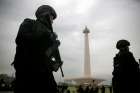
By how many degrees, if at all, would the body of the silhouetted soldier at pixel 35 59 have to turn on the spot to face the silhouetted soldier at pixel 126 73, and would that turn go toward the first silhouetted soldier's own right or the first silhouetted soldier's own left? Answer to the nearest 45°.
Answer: approximately 45° to the first silhouetted soldier's own left

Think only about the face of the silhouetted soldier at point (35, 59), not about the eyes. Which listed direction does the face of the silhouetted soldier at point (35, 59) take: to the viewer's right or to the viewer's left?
to the viewer's right

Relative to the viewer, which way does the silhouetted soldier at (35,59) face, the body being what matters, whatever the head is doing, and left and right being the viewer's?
facing to the right of the viewer
